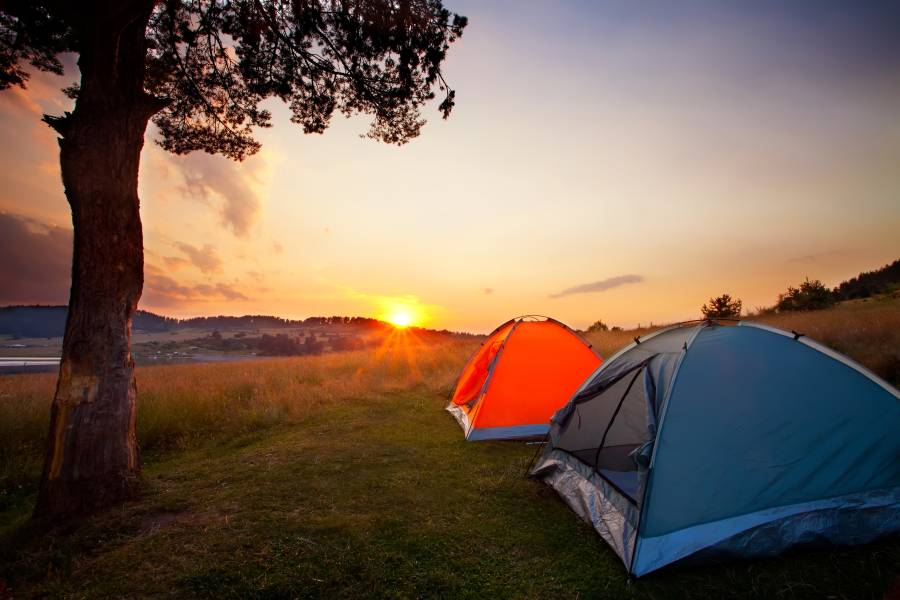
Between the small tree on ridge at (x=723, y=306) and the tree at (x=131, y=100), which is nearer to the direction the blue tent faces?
the tree

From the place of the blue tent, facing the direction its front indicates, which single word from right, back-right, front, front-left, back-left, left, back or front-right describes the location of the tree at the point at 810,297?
back-right

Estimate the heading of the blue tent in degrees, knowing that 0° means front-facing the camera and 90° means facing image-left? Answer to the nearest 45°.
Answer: approximately 45°

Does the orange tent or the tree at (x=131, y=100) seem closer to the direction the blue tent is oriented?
the tree

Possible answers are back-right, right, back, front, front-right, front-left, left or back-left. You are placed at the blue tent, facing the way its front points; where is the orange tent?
right

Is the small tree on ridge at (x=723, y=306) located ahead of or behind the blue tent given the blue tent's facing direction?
behind
